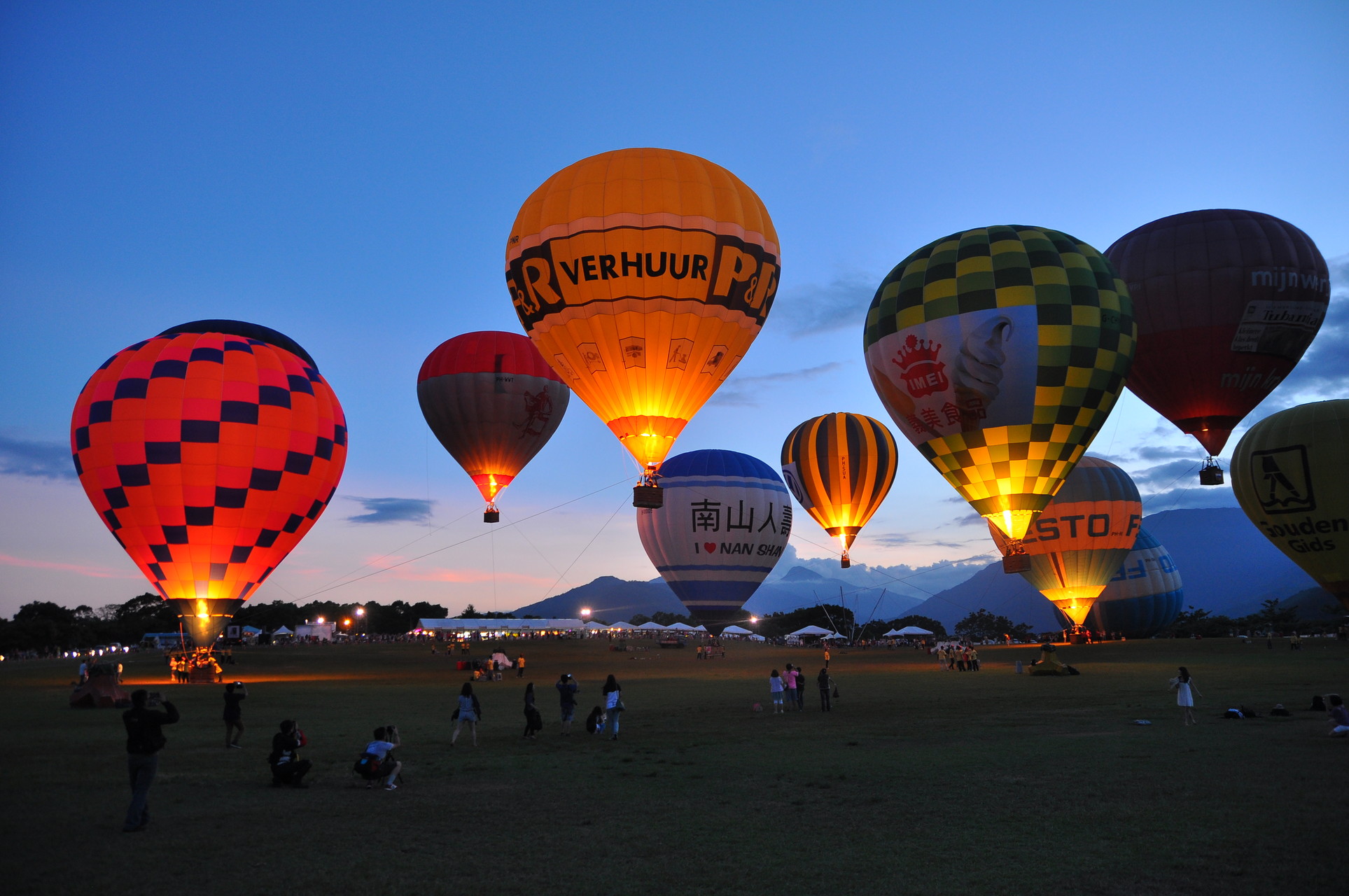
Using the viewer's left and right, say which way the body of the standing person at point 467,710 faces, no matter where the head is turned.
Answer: facing away from the viewer

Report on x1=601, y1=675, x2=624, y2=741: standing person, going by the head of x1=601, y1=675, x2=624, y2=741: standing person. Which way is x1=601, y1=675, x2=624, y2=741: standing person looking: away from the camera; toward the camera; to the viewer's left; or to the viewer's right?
away from the camera

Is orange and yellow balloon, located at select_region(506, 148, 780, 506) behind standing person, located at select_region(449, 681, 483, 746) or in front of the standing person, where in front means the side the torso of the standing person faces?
in front

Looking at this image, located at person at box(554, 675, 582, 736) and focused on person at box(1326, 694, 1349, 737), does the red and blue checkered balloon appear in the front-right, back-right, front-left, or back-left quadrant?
back-left

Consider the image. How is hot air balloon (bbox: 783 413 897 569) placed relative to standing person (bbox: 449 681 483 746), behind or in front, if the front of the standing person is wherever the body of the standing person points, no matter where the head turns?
in front

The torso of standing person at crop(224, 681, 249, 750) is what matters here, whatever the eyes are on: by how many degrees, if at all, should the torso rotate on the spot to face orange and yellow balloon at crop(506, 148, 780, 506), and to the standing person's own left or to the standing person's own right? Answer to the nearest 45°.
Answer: approximately 45° to the standing person's own left

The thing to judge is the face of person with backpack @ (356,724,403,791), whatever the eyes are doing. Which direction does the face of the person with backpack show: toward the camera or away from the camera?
away from the camera

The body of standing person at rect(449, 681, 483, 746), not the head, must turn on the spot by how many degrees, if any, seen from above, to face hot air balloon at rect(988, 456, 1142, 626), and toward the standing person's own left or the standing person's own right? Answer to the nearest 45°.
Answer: approximately 45° to the standing person's own right
